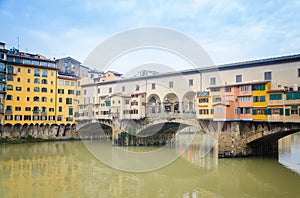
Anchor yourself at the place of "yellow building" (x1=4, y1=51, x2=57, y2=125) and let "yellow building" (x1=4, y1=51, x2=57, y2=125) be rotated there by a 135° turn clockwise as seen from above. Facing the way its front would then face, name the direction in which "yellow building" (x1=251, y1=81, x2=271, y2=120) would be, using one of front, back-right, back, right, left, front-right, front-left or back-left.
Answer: back-left

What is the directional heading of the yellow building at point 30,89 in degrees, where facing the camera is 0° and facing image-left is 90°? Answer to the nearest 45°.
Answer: approximately 315°

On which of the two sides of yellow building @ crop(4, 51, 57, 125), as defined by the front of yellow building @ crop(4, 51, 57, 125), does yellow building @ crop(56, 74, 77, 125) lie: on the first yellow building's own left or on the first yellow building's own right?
on the first yellow building's own left
